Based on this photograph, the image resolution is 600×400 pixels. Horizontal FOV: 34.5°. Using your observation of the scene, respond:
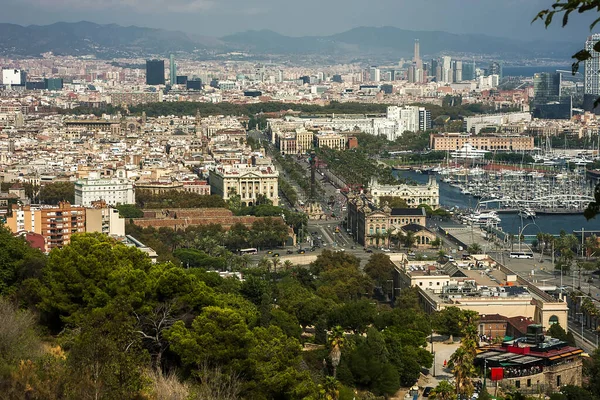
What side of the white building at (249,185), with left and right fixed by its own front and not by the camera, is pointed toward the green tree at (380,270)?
front

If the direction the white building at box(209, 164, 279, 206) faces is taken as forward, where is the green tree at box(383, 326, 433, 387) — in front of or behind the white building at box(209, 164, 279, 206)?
in front

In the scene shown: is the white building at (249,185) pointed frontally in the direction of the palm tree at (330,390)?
yes

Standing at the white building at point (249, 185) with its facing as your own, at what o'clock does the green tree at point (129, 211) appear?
The green tree is roughly at 1 o'clock from the white building.

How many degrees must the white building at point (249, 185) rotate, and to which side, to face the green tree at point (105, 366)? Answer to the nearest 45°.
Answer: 0° — it already faces it

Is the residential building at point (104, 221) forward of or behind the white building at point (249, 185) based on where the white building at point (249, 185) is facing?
forward

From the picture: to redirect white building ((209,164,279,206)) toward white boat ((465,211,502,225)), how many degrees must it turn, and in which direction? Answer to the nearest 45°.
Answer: approximately 45° to its left

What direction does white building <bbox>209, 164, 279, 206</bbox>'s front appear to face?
toward the camera

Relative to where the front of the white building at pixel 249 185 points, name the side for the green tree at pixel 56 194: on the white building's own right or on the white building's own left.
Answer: on the white building's own right

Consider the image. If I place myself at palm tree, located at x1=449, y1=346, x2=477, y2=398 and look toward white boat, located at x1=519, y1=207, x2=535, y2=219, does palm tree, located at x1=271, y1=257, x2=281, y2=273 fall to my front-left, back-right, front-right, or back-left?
front-left

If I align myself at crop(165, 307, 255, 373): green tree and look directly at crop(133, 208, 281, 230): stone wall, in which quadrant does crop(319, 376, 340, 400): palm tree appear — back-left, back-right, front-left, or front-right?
back-right

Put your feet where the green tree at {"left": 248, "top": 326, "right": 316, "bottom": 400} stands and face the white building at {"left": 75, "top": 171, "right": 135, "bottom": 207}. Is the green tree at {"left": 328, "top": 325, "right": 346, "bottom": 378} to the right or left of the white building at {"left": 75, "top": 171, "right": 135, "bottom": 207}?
right

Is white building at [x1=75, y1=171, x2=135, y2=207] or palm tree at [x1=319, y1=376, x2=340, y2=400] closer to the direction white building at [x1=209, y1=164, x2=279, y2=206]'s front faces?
the palm tree

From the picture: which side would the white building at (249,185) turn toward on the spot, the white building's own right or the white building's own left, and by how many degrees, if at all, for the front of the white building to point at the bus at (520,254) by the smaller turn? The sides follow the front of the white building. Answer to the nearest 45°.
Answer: approximately 45° to the white building's own left

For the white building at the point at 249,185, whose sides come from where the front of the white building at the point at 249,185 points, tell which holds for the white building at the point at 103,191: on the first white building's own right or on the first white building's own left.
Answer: on the first white building's own right

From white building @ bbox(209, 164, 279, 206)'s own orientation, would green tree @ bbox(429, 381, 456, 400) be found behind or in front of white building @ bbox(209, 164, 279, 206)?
in front

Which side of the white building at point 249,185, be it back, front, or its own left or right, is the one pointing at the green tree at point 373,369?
front
